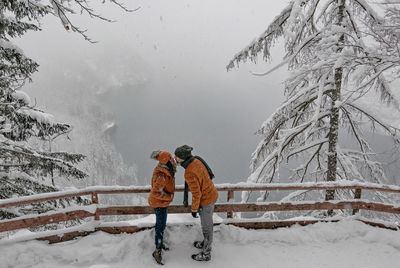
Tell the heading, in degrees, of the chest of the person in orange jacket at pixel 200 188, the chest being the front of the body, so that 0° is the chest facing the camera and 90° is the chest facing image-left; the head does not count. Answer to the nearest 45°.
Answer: approximately 90°

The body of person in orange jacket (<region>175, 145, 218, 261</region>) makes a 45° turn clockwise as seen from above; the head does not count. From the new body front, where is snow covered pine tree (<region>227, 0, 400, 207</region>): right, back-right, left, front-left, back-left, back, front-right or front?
right

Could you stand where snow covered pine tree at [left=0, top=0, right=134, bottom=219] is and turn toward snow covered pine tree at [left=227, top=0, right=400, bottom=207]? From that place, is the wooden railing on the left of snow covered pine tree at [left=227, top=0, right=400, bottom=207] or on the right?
right

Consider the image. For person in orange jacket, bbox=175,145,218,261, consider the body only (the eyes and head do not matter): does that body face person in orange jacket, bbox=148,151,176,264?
yes

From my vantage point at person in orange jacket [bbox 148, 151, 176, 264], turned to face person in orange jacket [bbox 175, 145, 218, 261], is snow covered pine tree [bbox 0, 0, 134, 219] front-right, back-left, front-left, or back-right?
back-left

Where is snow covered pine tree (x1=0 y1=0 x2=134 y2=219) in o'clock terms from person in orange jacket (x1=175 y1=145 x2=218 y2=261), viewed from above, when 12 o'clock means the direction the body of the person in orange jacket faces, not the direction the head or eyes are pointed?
The snow covered pine tree is roughly at 1 o'clock from the person in orange jacket.

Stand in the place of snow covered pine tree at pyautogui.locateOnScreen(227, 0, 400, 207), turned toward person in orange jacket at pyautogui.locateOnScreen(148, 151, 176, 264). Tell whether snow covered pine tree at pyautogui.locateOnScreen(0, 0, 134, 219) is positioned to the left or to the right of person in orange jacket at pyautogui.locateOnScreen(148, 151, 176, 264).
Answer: right
